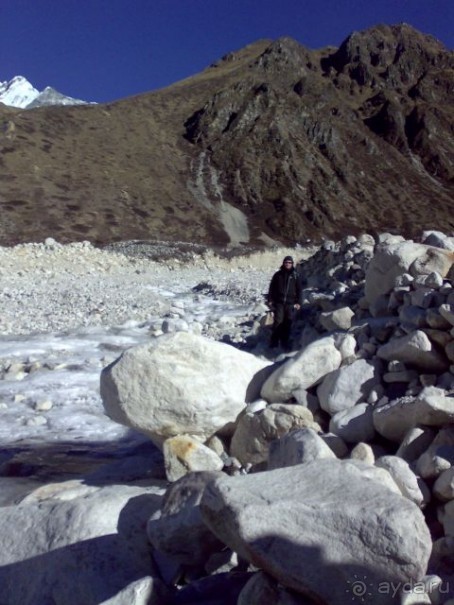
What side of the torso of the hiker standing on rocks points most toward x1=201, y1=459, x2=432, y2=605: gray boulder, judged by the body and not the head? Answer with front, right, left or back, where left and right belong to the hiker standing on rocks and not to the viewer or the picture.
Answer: front

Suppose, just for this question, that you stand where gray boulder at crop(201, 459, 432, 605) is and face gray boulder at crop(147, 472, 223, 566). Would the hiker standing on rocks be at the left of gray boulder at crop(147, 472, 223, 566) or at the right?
right

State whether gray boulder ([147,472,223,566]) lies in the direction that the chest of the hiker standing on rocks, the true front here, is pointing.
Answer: yes

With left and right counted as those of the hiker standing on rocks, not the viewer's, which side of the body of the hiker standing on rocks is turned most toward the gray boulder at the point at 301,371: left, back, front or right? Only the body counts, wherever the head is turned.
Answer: front

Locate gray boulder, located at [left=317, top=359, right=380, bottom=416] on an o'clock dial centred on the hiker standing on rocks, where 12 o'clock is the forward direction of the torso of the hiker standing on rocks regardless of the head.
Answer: The gray boulder is roughly at 12 o'clock from the hiker standing on rocks.

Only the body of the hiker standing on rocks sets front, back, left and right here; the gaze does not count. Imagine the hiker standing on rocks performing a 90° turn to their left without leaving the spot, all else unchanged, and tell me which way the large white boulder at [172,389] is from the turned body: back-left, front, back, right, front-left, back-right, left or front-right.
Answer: right

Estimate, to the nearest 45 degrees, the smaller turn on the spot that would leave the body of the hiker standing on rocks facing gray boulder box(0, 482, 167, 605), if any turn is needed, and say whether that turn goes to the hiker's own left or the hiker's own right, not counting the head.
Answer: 0° — they already face it

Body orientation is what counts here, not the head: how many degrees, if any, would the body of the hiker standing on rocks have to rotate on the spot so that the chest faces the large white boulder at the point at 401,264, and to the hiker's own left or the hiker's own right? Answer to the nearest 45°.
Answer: approximately 45° to the hiker's own left

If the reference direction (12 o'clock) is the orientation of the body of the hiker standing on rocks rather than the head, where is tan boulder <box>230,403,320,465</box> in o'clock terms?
The tan boulder is roughly at 12 o'clock from the hiker standing on rocks.

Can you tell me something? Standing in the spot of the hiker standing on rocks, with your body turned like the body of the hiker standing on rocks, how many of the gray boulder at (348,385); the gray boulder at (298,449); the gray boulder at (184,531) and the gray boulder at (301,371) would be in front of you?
4

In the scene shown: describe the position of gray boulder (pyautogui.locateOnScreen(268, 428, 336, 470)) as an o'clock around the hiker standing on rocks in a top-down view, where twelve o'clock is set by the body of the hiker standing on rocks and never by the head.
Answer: The gray boulder is roughly at 12 o'clock from the hiker standing on rocks.

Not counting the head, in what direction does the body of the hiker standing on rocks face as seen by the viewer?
toward the camera

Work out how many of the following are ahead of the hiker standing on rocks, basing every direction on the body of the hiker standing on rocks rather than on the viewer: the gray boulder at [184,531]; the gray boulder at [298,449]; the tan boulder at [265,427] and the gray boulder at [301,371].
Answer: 4
